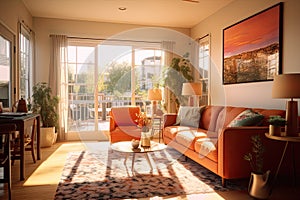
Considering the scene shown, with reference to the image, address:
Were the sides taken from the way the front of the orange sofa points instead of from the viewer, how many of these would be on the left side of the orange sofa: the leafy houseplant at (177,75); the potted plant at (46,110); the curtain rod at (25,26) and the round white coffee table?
0

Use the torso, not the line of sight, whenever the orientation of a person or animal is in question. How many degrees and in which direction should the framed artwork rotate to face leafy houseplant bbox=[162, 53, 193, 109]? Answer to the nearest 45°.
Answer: approximately 90° to its right

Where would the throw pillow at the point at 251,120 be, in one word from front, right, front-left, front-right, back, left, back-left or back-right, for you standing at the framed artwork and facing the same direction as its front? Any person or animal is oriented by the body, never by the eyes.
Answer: front-left

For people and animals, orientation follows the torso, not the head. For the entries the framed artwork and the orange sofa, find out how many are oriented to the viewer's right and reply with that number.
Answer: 0

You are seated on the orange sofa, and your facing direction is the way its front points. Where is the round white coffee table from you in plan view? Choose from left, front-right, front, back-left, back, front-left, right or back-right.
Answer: front-right

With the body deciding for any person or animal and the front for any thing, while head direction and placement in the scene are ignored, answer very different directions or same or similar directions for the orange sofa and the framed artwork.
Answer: same or similar directions

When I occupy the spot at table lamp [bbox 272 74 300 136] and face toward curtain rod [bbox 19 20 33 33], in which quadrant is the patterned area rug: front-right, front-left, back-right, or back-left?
front-left

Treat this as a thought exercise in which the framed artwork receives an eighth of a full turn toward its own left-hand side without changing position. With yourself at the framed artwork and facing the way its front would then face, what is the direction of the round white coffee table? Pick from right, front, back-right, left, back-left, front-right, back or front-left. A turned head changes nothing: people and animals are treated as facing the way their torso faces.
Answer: front-right

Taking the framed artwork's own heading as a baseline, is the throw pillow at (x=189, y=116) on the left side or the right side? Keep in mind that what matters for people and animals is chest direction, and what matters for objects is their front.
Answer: on its right

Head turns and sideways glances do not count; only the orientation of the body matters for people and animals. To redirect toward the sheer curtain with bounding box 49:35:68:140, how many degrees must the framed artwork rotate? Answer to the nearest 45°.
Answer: approximately 45° to its right

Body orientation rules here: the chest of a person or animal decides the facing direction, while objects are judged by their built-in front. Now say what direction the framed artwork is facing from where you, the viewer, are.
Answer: facing the viewer and to the left of the viewer

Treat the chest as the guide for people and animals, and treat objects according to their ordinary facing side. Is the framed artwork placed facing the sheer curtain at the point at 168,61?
no

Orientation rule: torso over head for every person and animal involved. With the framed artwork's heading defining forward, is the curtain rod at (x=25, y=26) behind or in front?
in front

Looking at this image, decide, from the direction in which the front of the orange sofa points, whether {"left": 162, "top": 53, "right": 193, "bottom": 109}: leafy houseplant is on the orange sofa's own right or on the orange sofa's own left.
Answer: on the orange sofa's own right
